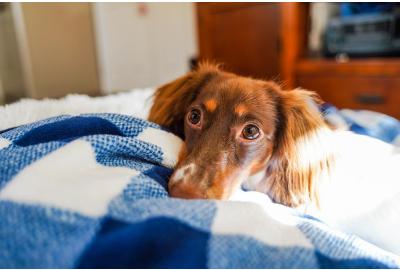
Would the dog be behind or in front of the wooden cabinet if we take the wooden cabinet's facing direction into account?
in front

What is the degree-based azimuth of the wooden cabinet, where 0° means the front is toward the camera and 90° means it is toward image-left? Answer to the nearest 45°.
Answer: approximately 0°

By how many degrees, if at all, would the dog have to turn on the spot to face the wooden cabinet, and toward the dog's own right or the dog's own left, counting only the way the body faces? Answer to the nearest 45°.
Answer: approximately 135° to the dog's own right

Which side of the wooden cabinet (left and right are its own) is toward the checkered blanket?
front

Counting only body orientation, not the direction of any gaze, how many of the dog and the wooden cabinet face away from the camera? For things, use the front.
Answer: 0

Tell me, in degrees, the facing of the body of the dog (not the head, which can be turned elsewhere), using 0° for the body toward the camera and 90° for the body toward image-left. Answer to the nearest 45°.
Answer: approximately 45°
